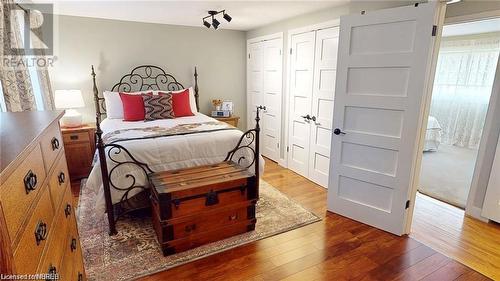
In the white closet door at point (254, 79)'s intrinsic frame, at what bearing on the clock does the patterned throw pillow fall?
The patterned throw pillow is roughly at 12 o'clock from the white closet door.

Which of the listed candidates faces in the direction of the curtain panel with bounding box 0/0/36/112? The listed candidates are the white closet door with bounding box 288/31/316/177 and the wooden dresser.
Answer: the white closet door

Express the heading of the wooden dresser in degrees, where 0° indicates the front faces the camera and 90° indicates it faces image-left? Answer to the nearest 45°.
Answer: approximately 315°

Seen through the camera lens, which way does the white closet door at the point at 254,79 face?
facing the viewer and to the left of the viewer

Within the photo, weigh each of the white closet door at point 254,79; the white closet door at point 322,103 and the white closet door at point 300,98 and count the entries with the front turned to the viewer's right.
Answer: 0

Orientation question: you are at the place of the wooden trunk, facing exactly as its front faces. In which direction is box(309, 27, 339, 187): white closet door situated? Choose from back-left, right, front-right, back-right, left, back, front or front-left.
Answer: left

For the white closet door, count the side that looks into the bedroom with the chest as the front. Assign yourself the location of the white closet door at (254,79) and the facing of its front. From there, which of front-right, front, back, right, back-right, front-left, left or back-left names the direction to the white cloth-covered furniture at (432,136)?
back-left

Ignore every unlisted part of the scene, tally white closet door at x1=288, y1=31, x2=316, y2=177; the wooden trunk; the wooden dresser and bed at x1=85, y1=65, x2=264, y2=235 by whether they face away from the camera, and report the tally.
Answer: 0

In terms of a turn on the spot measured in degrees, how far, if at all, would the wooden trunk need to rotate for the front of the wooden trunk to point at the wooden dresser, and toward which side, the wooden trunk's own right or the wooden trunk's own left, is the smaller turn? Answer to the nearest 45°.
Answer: approximately 90° to the wooden trunk's own right

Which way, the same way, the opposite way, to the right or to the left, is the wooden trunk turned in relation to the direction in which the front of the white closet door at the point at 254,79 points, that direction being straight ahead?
to the left

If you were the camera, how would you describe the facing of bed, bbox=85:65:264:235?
facing the viewer and to the right of the viewer

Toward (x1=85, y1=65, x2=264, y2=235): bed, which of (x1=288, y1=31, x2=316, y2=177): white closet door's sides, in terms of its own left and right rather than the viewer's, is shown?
front

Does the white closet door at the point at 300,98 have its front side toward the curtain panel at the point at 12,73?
yes

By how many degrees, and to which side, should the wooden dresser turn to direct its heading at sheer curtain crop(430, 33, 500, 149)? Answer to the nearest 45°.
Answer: approximately 45° to its left

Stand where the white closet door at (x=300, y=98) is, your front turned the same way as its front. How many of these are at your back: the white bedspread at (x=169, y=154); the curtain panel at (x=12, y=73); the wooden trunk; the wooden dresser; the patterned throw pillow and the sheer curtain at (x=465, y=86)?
1
